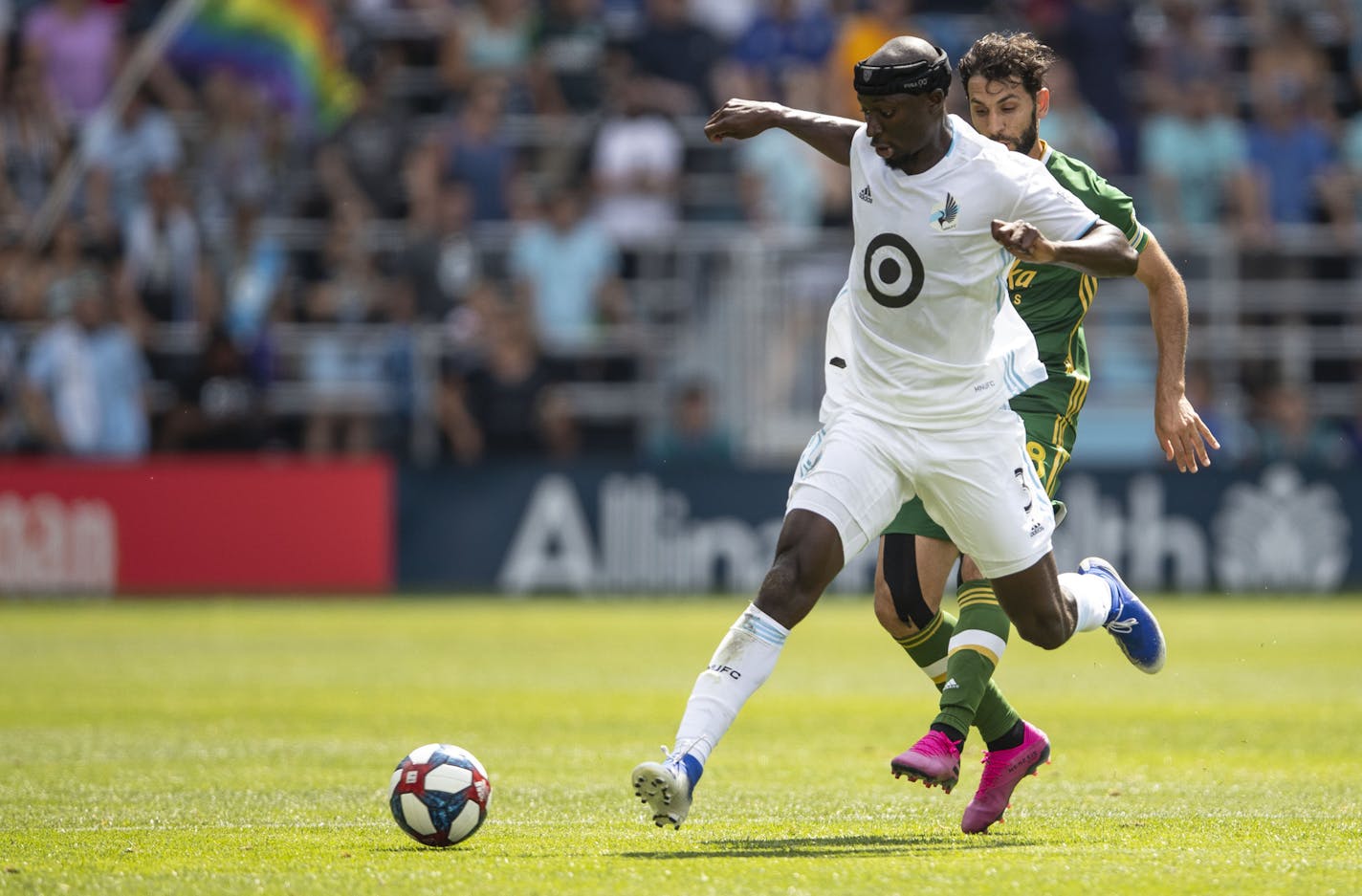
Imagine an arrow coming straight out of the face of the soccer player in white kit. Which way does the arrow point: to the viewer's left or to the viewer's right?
to the viewer's left

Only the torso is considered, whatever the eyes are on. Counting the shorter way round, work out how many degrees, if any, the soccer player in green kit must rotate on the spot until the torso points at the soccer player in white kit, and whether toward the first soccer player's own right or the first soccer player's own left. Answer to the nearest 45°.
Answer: approximately 45° to the first soccer player's own left

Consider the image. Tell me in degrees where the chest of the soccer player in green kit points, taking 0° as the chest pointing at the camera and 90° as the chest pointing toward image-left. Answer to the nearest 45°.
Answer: approximately 45°

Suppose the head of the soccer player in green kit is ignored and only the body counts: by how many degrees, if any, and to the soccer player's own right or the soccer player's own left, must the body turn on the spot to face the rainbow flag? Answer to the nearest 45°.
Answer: approximately 90° to the soccer player's own right
